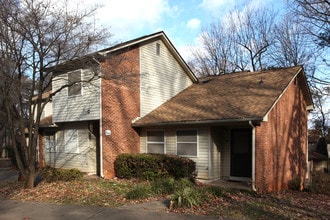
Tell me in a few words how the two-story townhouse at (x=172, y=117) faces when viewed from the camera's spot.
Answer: facing the viewer and to the left of the viewer

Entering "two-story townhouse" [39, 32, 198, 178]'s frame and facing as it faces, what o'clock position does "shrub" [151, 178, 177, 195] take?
The shrub is roughly at 10 o'clock from the two-story townhouse.

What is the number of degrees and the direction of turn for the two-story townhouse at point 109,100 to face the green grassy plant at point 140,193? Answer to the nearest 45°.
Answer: approximately 45° to its left

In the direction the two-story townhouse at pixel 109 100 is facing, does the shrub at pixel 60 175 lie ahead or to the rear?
ahead

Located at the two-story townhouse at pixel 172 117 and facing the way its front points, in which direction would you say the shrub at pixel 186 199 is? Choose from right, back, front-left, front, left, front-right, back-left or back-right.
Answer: front-left
